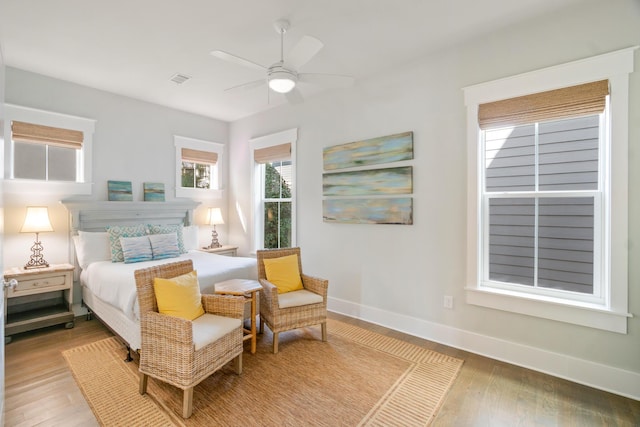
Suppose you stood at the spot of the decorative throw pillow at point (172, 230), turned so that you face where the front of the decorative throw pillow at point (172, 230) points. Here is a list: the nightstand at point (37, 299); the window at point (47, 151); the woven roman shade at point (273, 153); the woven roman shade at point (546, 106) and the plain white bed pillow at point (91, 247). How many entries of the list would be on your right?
3

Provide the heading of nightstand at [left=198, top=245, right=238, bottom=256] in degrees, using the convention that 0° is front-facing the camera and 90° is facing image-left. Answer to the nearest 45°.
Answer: approximately 315°

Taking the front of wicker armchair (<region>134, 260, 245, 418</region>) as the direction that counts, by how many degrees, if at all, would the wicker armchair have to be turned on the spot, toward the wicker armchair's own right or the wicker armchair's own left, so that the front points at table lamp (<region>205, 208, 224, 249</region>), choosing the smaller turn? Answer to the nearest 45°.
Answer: approximately 135° to the wicker armchair's own left

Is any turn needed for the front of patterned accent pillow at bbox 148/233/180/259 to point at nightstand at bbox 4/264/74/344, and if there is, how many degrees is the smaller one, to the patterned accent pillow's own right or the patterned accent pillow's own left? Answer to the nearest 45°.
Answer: approximately 90° to the patterned accent pillow's own right

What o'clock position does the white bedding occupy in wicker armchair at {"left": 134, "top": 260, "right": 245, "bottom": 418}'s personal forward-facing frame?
The white bedding is roughly at 7 o'clock from the wicker armchair.

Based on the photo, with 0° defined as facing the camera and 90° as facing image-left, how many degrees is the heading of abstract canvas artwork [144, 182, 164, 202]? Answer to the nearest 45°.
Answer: approximately 0°
